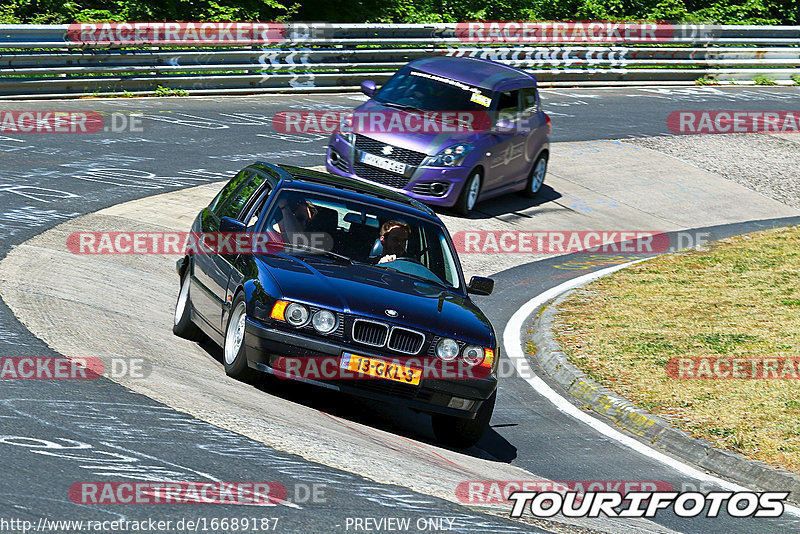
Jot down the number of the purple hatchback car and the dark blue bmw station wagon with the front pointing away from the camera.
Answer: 0

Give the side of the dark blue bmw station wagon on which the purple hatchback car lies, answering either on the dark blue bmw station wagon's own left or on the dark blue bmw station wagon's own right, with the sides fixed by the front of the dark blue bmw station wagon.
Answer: on the dark blue bmw station wagon's own left

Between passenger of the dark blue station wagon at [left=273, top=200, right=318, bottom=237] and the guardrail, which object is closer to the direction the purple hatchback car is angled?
the passenger of the dark blue station wagon

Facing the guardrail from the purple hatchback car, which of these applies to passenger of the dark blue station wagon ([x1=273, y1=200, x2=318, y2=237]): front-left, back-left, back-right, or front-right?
back-left

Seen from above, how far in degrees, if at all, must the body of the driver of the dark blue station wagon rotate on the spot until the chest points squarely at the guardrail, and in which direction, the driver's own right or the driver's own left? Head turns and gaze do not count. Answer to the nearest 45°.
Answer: approximately 135° to the driver's own left

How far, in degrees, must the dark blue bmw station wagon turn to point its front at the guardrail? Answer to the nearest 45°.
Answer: approximately 135° to its left

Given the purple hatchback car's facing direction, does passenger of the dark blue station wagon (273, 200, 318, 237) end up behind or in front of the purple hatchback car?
in front

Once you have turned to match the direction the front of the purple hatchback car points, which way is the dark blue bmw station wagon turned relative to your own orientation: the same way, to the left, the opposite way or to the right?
to the left

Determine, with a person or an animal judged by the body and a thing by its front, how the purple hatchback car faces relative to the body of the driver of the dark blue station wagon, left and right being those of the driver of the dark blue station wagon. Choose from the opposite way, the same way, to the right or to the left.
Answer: to the right

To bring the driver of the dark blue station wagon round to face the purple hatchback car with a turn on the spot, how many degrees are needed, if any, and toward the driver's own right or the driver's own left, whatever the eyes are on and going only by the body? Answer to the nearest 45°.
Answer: approximately 135° to the driver's own left

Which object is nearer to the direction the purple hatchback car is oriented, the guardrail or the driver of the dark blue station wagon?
the driver of the dark blue station wagon

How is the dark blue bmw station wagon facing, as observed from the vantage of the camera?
facing the viewer and to the right of the viewer
